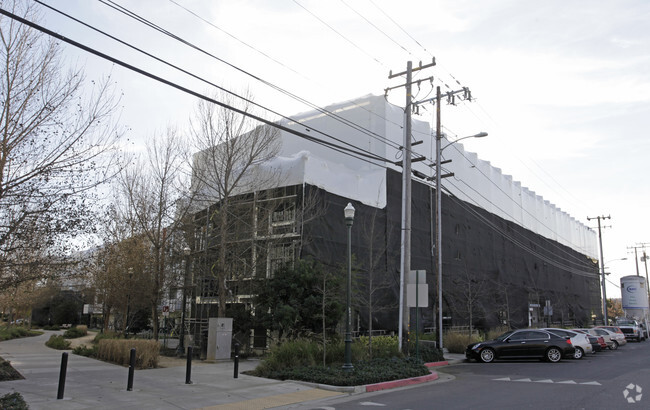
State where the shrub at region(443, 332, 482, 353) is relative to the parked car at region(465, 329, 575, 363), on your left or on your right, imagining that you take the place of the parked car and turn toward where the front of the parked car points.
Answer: on your right

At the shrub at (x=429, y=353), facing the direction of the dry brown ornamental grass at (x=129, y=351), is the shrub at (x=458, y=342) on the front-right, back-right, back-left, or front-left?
back-right

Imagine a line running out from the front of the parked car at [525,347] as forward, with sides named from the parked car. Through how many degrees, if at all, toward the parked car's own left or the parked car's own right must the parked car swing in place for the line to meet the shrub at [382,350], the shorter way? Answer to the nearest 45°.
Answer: approximately 45° to the parked car's own left

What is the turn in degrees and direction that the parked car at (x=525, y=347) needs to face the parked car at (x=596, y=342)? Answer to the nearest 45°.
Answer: approximately 135° to its right

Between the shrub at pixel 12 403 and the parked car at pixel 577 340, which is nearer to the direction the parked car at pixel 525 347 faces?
the shrub

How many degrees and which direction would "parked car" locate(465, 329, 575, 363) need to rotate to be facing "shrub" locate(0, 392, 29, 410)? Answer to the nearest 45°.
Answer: approximately 45° to its left

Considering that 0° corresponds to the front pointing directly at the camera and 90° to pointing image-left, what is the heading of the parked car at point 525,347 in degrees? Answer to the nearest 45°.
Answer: approximately 90°

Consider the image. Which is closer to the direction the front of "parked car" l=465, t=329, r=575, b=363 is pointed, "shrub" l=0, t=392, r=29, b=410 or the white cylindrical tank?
the shrub

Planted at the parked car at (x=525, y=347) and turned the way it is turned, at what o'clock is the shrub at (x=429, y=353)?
The shrub is roughly at 11 o'clock from the parked car.

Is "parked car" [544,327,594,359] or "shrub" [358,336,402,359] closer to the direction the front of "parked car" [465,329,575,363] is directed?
the shrub

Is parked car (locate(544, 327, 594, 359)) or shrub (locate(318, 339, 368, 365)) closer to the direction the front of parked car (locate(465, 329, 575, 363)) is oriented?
the shrub
